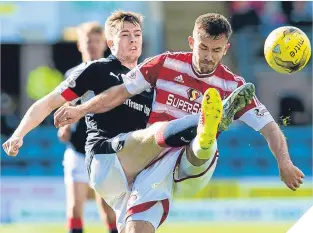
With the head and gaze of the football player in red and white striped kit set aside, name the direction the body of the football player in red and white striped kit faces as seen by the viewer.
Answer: toward the camera

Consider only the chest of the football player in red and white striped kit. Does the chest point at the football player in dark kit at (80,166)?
no
